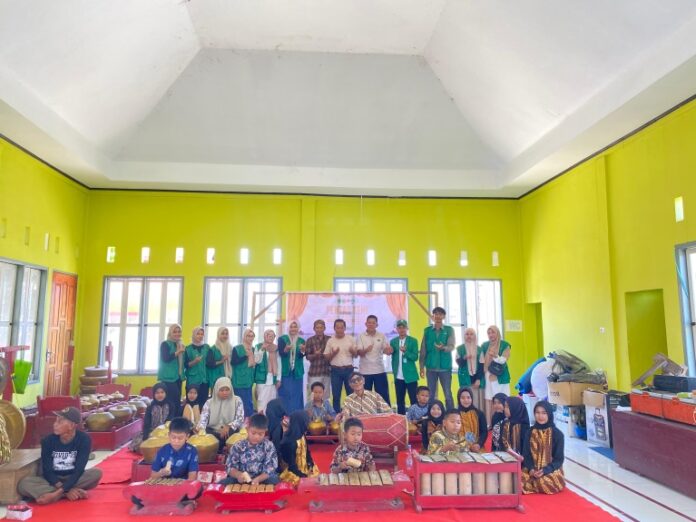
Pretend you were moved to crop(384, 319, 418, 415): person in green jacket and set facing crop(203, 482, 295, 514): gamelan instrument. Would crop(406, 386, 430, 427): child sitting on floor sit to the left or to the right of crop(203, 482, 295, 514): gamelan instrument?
left

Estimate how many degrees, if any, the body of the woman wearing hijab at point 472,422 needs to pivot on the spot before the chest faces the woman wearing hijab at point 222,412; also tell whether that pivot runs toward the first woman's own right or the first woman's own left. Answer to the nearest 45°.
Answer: approximately 45° to the first woman's own right

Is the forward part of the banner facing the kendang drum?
yes

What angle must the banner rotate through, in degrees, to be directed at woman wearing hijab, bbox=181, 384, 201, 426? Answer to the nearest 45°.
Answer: approximately 45° to its right

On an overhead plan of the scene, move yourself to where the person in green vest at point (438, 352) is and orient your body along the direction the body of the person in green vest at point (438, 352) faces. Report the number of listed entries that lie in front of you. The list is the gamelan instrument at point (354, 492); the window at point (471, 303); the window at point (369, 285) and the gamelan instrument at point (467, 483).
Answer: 2

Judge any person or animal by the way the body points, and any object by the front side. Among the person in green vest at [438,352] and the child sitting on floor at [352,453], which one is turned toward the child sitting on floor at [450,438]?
the person in green vest

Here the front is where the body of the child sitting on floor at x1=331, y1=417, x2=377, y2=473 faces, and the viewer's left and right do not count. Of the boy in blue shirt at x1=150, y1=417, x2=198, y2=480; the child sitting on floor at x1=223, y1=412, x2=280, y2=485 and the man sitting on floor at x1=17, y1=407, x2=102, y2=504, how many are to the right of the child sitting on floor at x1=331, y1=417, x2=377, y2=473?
3

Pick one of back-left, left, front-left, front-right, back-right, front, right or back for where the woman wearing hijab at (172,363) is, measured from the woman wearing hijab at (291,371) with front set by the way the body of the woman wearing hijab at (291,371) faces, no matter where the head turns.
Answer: right

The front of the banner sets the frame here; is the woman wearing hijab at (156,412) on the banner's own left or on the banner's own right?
on the banner's own right

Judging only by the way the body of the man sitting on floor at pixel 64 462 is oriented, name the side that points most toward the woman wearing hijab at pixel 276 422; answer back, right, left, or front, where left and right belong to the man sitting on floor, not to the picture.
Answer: left

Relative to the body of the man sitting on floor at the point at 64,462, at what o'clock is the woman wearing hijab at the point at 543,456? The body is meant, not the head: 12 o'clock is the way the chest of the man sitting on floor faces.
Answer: The woman wearing hijab is roughly at 10 o'clock from the man sitting on floor.

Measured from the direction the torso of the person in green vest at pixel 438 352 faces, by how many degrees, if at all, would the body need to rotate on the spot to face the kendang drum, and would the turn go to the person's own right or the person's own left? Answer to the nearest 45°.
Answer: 0° — they already face it
